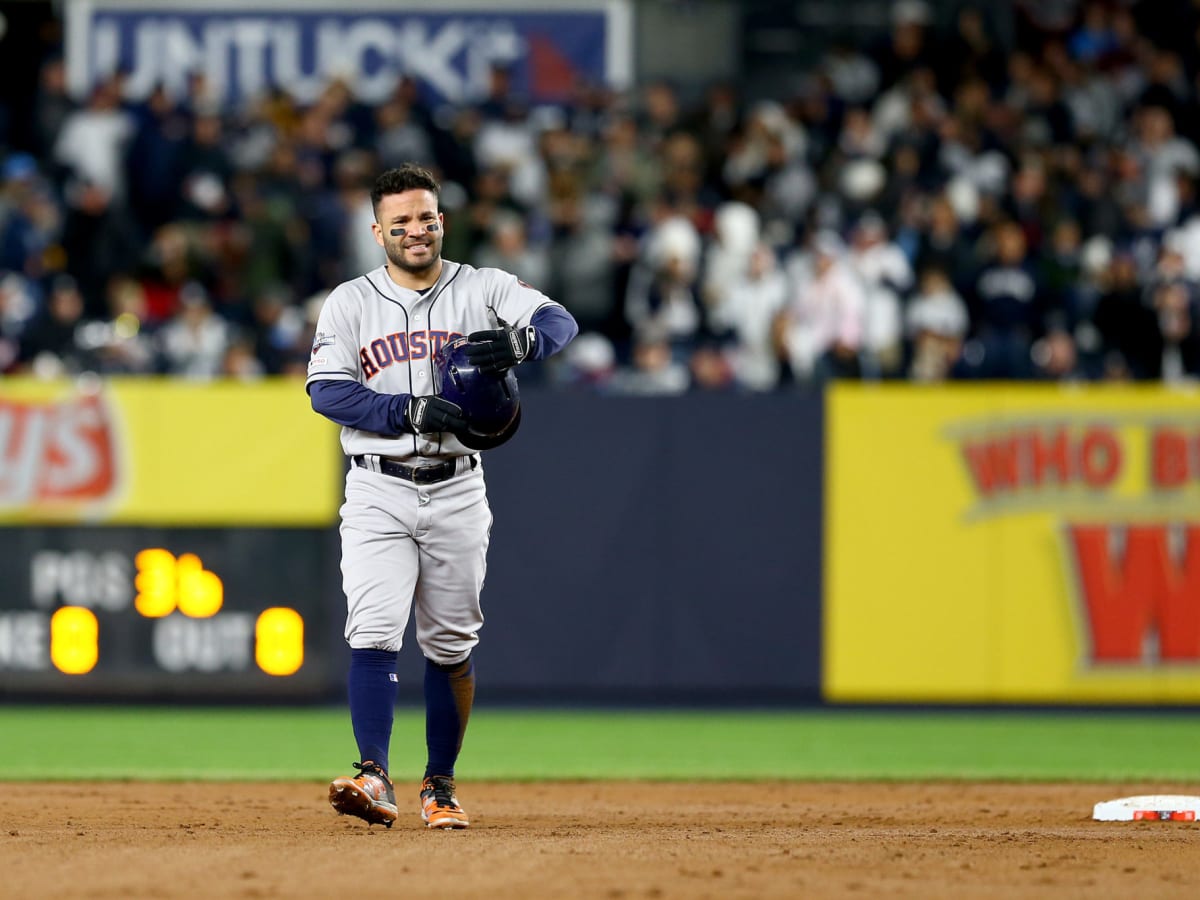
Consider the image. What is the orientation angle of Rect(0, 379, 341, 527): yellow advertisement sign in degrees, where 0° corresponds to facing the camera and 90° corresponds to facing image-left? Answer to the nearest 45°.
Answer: approximately 0°

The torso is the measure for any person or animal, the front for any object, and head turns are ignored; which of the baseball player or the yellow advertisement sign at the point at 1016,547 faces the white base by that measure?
the yellow advertisement sign

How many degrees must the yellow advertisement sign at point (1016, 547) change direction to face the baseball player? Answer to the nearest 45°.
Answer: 0° — it already faces them

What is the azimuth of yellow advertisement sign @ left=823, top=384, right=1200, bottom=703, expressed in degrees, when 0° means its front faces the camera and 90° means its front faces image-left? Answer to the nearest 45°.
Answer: approximately 0°

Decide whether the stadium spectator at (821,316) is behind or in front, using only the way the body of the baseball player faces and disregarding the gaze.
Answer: behind

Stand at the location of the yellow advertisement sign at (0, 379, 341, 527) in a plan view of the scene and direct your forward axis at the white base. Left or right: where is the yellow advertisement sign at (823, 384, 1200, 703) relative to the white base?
left

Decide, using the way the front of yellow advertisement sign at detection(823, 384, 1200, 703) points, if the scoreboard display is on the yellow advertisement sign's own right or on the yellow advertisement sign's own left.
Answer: on the yellow advertisement sign's own right

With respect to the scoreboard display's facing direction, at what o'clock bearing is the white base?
The white base is roughly at 11 o'clock from the scoreboard display.

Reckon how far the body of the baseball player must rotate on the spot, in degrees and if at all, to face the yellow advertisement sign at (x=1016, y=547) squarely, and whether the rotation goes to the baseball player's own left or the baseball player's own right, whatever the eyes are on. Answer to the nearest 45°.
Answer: approximately 135° to the baseball player's own left
